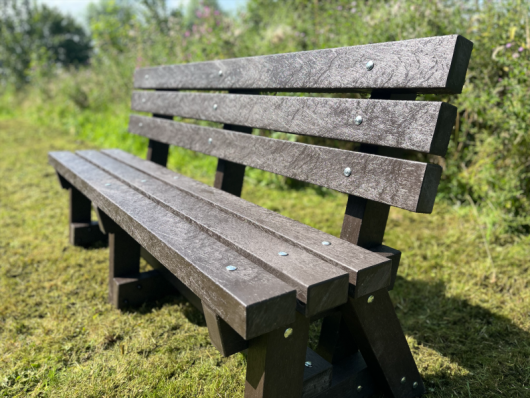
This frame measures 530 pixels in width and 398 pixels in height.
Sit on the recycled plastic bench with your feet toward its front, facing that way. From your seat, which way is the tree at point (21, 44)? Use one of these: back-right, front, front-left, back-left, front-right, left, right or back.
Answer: right

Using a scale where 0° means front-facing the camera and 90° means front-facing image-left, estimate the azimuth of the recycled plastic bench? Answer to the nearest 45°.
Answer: approximately 45°
